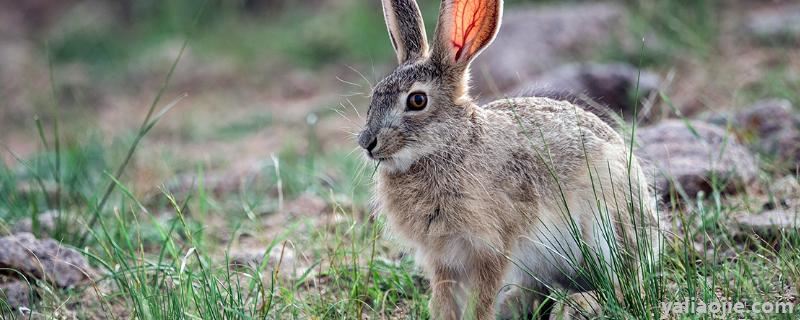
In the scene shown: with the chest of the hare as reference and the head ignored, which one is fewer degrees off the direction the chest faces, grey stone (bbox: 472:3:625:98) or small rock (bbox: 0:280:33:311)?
the small rock

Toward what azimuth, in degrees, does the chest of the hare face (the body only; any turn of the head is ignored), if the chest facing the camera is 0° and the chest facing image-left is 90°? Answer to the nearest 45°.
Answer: approximately 45°

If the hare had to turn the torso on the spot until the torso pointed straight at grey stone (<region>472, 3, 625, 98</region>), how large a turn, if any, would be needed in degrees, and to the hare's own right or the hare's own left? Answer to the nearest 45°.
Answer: approximately 135° to the hare's own right

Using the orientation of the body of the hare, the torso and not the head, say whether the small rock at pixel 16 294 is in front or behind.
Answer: in front

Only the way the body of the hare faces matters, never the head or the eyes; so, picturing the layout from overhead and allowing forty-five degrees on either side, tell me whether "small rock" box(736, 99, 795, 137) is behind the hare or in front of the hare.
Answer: behind

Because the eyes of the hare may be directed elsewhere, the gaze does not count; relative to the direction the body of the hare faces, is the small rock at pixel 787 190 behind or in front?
behind

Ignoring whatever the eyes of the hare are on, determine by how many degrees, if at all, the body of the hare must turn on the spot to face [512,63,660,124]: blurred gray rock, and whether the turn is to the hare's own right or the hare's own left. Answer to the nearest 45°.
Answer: approximately 135° to the hare's own right

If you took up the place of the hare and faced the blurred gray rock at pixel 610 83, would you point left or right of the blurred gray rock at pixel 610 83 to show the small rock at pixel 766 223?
right

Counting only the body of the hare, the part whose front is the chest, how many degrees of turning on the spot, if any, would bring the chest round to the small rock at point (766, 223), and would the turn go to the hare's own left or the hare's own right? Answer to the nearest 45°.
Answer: approximately 135° to the hare's own left

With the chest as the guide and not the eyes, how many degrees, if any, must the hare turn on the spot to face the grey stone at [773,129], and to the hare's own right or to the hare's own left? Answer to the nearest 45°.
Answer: approximately 180°

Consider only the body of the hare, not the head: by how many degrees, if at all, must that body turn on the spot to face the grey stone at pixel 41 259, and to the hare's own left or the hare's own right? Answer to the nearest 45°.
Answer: approximately 45° to the hare's own right

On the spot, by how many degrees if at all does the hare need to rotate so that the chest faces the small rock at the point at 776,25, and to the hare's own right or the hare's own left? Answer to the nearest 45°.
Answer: approximately 180°

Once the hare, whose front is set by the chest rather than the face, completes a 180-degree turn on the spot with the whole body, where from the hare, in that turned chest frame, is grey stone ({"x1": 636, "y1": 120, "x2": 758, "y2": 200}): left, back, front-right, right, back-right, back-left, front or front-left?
front

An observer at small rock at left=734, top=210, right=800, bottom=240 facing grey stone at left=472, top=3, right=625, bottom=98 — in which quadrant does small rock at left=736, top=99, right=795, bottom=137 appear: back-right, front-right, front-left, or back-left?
front-right
